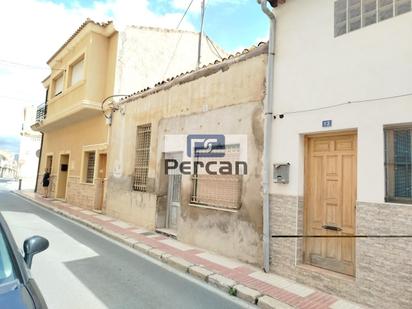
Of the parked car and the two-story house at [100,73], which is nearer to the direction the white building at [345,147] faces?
the parked car

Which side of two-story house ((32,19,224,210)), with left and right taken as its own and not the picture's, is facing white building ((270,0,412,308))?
left

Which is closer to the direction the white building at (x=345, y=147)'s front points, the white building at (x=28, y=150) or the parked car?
the parked car

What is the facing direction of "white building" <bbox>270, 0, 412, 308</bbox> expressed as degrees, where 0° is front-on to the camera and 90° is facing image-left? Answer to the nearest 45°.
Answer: approximately 45°

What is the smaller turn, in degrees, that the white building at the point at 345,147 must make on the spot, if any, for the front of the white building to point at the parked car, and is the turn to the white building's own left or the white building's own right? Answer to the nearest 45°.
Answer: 0° — it already faces it
